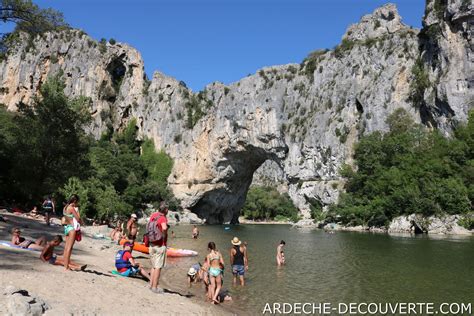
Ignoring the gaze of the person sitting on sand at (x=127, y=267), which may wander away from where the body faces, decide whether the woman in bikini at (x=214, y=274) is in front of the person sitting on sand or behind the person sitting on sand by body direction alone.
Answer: in front

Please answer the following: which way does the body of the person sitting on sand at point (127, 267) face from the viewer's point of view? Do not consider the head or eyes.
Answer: to the viewer's right

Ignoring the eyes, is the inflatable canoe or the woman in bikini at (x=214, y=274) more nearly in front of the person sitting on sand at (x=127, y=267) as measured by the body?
the woman in bikini
